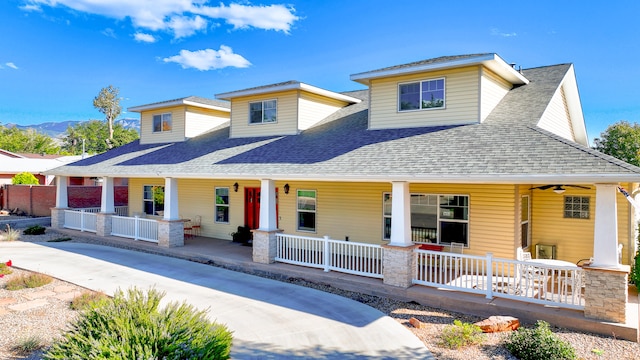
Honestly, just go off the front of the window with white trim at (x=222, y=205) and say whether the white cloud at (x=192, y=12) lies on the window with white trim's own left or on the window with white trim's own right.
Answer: on the window with white trim's own right

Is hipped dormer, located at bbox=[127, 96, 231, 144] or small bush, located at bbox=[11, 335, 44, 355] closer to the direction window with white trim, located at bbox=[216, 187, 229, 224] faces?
the small bush

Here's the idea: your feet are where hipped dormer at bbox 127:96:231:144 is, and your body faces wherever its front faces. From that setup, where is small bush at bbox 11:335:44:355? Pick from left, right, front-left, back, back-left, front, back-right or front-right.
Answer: front-left

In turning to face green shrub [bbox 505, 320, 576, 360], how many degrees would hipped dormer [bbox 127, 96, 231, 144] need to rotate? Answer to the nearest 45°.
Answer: approximately 45° to its left

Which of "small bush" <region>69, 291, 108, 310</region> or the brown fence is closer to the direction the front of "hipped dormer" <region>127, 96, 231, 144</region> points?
the small bush

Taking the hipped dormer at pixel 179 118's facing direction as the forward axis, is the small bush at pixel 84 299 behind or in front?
in front

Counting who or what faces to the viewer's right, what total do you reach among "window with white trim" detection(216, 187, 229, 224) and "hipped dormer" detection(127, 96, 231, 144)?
0

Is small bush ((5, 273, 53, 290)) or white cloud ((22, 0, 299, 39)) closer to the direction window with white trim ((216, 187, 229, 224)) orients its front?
the small bush

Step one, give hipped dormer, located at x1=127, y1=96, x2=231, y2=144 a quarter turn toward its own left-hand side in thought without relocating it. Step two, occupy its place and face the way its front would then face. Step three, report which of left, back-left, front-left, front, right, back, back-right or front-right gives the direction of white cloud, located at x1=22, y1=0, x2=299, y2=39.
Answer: back-left

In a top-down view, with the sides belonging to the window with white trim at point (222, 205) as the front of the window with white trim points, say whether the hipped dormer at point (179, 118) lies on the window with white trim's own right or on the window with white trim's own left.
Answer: on the window with white trim's own right

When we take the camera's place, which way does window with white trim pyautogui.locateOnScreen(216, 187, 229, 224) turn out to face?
facing the viewer and to the left of the viewer

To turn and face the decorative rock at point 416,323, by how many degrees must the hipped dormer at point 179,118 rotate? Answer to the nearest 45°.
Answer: approximately 45° to its left

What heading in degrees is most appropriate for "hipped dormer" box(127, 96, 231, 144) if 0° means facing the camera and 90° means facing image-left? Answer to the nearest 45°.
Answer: approximately 45°
